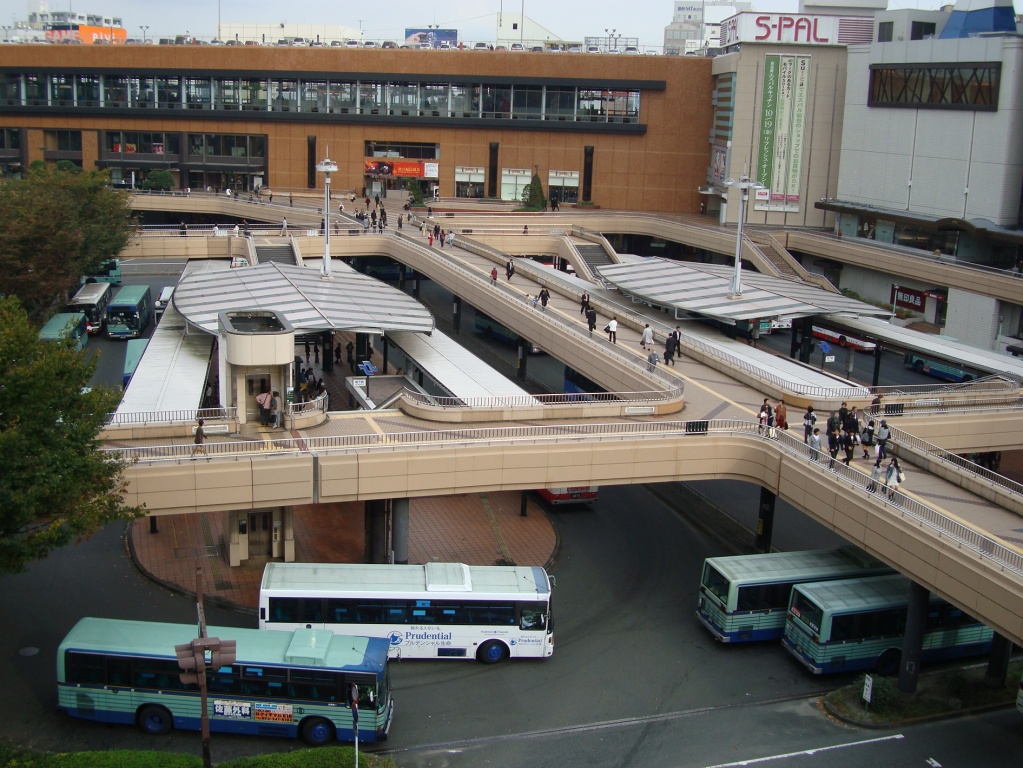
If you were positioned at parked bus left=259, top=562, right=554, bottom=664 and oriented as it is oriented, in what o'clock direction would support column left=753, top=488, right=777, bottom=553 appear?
The support column is roughly at 11 o'clock from the parked bus.

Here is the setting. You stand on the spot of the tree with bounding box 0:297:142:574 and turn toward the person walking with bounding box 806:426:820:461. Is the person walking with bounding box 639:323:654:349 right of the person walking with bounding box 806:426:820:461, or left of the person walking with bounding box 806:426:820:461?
left

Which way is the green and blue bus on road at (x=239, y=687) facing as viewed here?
to the viewer's right

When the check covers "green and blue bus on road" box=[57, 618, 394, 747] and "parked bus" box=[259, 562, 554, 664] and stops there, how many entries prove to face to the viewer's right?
2

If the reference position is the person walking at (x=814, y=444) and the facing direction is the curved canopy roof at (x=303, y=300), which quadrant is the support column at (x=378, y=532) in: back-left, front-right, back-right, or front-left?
front-left

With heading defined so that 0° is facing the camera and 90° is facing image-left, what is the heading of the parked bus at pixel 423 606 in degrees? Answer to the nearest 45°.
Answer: approximately 270°

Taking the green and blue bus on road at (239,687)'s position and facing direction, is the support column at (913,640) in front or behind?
in front

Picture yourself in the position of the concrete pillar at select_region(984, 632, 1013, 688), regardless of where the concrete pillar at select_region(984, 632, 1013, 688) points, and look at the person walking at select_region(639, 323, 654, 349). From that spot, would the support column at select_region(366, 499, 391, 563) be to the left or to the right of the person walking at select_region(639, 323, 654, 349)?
left
